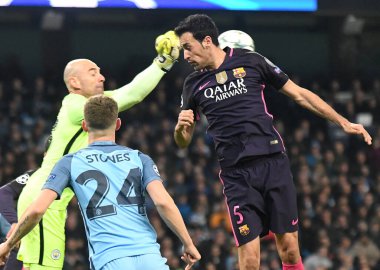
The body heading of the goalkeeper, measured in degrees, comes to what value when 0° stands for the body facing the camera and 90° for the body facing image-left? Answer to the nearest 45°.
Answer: approximately 270°
